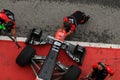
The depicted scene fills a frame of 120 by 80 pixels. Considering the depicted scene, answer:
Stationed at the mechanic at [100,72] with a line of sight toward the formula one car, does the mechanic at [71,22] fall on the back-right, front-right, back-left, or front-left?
front-right

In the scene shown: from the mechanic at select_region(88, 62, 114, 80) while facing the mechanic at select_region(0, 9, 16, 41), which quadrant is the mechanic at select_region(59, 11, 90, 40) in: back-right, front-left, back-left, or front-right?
front-right

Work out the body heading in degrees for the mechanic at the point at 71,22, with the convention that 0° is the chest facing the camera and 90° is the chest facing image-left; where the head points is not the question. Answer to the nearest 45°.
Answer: approximately 45°

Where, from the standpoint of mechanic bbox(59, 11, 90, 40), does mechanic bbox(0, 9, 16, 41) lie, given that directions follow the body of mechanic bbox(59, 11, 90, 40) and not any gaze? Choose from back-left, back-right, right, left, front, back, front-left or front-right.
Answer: front-right
